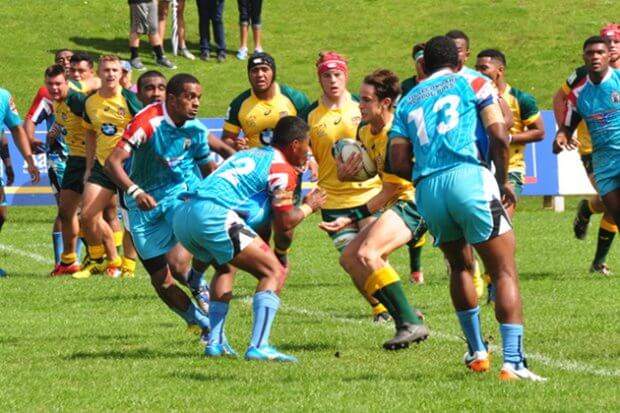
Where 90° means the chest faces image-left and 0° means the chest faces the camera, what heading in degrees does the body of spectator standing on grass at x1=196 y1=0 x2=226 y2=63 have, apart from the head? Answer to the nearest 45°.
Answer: approximately 0°

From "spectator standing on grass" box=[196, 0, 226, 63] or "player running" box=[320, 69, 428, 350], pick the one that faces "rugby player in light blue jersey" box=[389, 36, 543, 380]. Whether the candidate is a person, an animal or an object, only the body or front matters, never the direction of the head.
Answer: the spectator standing on grass

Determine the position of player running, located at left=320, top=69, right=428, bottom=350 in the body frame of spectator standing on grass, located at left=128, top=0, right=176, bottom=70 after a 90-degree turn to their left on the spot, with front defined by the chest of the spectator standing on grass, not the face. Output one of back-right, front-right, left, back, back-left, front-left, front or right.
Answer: back-right

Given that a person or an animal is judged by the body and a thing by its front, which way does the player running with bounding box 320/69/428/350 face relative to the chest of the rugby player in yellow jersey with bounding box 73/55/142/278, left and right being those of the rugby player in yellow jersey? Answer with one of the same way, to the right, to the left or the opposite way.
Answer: to the right

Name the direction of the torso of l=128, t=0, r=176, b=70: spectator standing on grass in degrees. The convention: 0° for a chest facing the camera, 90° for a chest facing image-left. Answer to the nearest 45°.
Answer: approximately 315°

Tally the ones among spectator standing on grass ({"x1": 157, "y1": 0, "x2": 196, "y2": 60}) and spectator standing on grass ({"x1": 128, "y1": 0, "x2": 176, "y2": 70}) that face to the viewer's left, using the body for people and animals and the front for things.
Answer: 0

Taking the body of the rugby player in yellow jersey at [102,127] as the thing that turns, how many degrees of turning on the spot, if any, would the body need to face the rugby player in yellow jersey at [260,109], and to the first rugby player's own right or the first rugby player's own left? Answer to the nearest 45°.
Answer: approximately 45° to the first rugby player's own left

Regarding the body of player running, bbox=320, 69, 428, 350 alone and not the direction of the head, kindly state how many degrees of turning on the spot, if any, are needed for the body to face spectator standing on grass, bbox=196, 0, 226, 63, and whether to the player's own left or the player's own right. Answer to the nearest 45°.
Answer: approximately 90° to the player's own right

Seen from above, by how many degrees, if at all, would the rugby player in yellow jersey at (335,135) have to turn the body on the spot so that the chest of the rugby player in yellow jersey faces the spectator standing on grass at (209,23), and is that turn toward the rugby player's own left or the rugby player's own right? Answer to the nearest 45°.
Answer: approximately 180°

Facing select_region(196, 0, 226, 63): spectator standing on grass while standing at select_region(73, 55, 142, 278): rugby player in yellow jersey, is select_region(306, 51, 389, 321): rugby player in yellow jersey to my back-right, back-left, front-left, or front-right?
back-right

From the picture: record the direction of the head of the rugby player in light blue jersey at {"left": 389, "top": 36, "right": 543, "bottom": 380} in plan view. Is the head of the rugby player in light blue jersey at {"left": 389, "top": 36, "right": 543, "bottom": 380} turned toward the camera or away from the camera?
away from the camera

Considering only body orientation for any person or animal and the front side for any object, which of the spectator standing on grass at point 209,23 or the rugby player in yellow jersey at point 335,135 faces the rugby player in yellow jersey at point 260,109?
the spectator standing on grass

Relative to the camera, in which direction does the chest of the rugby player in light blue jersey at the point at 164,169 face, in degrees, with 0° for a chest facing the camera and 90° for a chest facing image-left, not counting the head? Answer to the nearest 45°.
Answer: approximately 315°
